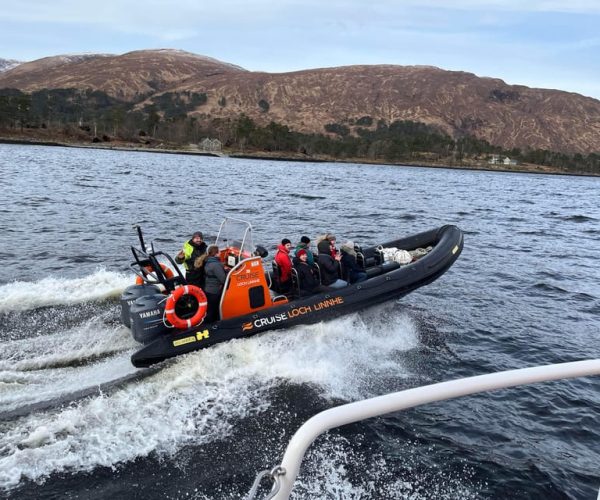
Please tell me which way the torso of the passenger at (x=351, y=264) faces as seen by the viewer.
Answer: to the viewer's right

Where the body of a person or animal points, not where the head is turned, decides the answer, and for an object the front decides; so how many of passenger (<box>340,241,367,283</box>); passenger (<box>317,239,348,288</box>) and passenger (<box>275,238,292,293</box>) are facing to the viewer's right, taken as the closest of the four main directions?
3

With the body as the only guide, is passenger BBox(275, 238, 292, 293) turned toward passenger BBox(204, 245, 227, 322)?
no

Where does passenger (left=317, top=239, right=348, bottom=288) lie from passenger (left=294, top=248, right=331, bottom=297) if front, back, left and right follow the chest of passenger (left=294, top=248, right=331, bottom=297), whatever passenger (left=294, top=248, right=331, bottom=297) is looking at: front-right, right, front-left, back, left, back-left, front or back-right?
front

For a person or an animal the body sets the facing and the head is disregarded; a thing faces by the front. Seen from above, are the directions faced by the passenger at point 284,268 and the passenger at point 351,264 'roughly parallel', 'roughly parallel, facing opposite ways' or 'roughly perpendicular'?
roughly parallel

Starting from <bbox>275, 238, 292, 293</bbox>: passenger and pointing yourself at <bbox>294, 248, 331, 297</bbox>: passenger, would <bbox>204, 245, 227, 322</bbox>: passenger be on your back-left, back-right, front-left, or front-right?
back-right

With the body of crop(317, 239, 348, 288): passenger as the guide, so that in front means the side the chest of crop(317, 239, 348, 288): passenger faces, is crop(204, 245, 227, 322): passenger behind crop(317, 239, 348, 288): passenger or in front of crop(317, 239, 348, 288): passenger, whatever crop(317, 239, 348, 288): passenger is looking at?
behind

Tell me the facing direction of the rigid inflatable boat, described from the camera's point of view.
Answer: facing away from the viewer and to the right of the viewer

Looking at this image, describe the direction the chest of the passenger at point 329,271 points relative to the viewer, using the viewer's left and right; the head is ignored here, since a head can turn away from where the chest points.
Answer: facing to the right of the viewer

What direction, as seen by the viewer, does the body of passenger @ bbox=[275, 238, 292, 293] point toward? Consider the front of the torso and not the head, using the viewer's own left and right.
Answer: facing to the right of the viewer

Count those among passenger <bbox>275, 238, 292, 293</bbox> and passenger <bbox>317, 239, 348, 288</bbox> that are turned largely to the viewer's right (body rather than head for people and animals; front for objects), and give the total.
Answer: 2
